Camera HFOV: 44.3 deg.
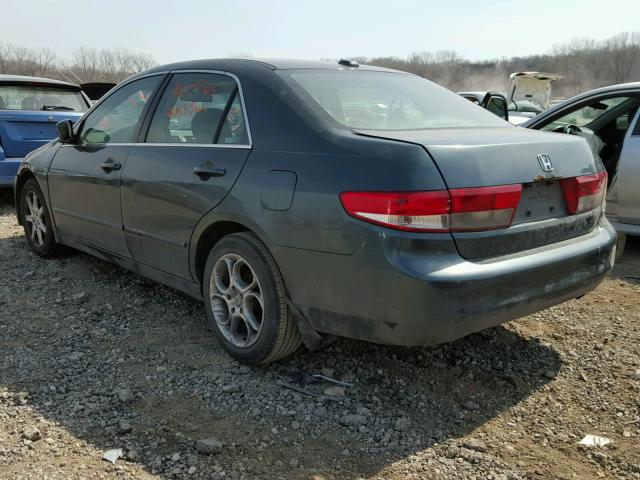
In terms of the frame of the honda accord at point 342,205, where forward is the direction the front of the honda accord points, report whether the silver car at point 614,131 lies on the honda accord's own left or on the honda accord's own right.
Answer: on the honda accord's own right

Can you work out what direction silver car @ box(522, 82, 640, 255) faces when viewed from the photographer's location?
facing away from the viewer and to the left of the viewer

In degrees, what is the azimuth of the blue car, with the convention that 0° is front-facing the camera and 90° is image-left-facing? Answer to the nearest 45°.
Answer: approximately 180°

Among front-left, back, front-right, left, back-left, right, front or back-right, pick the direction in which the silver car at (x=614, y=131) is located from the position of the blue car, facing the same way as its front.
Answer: back-right

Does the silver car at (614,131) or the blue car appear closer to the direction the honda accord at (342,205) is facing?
the blue car

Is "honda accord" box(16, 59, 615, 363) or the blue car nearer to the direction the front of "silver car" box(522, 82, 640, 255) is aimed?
the blue car

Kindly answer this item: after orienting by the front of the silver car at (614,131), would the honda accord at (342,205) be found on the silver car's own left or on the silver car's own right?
on the silver car's own left

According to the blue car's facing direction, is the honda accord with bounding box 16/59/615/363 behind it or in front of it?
behind

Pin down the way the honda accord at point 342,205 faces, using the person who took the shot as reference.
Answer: facing away from the viewer and to the left of the viewer
